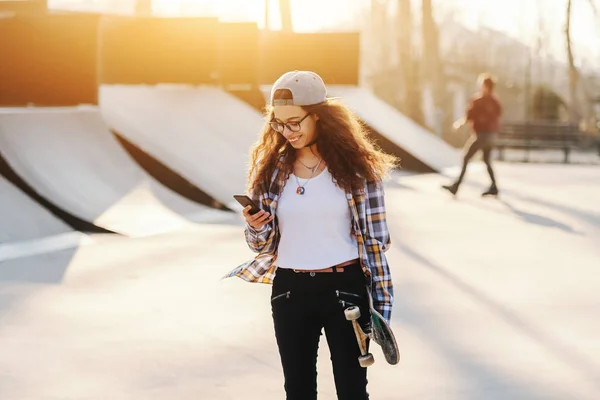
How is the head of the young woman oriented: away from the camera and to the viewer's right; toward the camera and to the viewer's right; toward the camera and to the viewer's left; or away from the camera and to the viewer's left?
toward the camera and to the viewer's left

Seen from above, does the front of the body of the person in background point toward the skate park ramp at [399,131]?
no

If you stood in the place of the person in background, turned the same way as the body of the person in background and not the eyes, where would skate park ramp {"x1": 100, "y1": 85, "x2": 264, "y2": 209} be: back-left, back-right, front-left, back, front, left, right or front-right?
front

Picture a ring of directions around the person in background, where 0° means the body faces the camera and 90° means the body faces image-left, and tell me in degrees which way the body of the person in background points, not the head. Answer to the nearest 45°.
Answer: approximately 90°

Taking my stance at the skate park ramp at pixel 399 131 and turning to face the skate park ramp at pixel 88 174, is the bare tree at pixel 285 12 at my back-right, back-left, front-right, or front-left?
back-right

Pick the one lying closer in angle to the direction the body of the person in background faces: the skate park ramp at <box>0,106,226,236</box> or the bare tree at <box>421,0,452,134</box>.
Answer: the skate park ramp

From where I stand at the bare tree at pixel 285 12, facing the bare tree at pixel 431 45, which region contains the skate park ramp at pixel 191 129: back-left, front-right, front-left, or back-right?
back-right

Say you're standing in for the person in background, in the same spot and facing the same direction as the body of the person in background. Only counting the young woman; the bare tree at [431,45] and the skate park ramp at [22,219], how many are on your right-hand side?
1

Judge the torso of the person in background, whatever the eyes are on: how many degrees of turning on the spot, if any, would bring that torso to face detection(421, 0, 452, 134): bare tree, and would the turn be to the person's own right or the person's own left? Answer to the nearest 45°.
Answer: approximately 90° to the person's own right

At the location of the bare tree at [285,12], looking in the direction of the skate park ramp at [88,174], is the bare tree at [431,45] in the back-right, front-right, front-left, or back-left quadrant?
back-left

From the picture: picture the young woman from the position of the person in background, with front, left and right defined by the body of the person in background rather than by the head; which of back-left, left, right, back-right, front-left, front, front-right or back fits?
left

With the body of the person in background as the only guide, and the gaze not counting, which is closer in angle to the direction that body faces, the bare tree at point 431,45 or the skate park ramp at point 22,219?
the skate park ramp

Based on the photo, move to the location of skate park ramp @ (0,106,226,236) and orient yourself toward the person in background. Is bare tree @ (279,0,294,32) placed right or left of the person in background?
left

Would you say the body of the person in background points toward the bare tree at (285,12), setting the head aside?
no

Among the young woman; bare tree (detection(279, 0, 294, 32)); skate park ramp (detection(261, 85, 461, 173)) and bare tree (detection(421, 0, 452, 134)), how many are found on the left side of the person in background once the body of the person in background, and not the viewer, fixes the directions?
1

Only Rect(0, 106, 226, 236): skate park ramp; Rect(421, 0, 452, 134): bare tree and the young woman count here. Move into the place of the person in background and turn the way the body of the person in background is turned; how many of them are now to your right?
1
